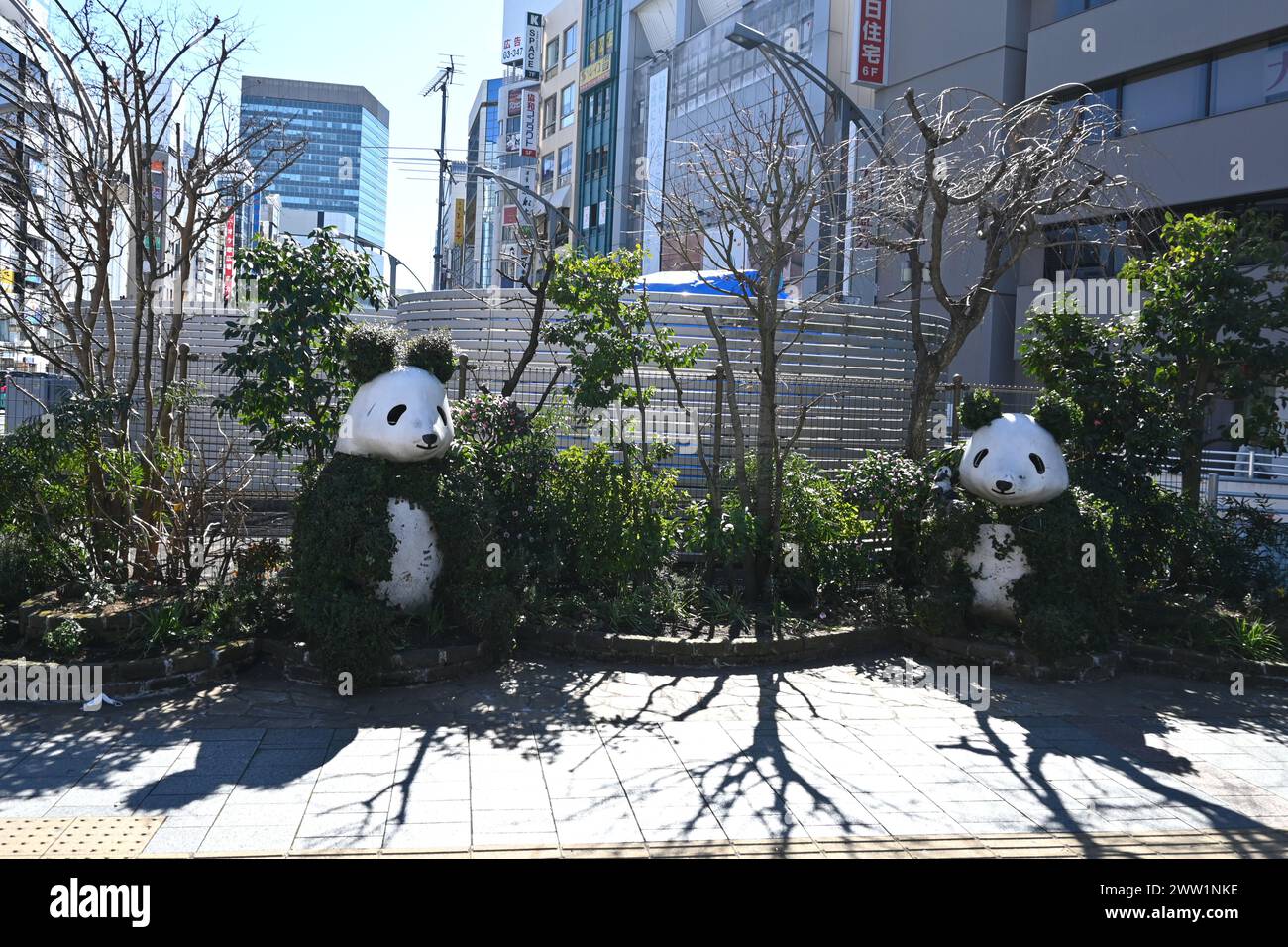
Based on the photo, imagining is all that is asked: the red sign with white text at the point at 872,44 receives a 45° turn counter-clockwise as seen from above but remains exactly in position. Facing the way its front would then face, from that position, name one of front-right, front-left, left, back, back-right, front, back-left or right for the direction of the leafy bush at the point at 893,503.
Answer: front-right

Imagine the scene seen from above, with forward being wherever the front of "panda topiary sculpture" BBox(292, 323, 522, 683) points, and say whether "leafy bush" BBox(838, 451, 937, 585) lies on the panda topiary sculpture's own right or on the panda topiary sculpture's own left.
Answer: on the panda topiary sculpture's own left

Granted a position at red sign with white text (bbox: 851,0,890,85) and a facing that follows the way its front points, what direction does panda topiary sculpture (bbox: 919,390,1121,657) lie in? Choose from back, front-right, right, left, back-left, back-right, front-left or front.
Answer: front

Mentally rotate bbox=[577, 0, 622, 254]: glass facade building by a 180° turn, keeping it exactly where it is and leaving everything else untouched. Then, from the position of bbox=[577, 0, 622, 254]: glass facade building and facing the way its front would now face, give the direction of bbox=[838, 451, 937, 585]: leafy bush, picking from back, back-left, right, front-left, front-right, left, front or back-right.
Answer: back-right

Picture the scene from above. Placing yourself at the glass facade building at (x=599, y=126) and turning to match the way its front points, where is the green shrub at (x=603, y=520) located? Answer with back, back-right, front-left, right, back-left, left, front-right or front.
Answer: front-left

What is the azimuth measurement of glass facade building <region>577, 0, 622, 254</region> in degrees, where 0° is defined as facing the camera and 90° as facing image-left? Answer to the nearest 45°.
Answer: approximately 45°

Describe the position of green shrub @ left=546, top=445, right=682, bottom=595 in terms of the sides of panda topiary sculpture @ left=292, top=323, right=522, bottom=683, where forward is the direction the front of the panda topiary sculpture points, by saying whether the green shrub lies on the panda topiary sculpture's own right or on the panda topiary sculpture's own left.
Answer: on the panda topiary sculpture's own left

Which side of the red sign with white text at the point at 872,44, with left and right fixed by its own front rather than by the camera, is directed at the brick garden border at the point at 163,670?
front

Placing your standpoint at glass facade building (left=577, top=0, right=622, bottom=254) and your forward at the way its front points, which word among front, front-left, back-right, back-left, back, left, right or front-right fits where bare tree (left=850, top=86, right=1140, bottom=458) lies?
front-left

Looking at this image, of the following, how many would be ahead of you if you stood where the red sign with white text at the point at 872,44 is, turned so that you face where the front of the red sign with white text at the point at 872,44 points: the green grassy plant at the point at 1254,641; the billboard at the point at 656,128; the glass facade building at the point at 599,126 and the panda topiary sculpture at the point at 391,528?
2

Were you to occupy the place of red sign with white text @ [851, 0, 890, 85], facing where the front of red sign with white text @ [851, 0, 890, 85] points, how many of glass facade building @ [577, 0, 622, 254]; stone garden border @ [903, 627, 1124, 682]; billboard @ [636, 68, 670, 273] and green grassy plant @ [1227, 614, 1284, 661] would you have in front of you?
2

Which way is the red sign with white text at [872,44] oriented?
toward the camera

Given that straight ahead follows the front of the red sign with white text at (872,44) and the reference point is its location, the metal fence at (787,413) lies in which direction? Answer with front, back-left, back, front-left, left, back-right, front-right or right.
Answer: front

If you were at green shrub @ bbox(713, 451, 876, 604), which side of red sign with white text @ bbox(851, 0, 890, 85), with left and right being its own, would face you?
front

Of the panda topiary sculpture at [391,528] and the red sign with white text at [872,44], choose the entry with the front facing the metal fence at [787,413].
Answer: the red sign with white text
